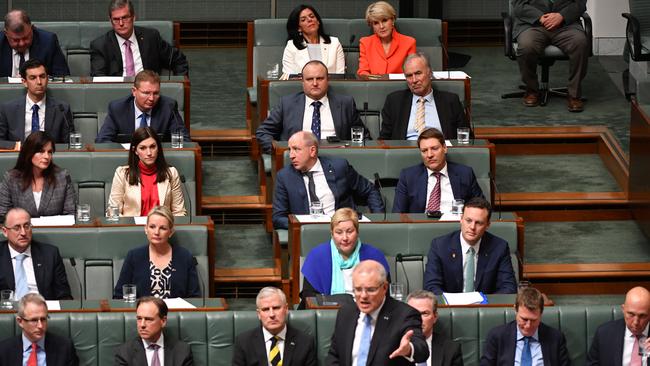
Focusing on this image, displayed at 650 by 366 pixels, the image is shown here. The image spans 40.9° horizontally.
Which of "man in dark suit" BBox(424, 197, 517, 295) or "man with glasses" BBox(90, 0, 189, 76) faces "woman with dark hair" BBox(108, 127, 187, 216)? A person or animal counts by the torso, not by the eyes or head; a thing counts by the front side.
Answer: the man with glasses

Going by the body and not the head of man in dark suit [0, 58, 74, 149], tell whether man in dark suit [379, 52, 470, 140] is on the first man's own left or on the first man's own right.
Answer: on the first man's own left

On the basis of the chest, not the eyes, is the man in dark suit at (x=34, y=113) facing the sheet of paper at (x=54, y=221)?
yes

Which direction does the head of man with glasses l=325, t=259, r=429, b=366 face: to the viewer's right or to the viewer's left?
to the viewer's left

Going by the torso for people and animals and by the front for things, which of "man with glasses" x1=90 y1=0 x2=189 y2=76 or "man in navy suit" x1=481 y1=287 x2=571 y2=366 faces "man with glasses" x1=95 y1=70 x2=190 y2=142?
"man with glasses" x1=90 y1=0 x2=189 y2=76

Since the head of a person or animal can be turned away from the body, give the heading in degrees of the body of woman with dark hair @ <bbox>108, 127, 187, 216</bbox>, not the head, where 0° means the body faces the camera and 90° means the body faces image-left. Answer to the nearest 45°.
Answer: approximately 0°

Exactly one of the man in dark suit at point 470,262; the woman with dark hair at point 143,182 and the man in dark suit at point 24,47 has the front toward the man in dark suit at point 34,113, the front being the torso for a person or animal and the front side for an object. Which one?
the man in dark suit at point 24,47

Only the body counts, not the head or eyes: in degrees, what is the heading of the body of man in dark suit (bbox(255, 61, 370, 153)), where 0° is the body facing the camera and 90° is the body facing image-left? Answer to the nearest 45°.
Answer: approximately 0°

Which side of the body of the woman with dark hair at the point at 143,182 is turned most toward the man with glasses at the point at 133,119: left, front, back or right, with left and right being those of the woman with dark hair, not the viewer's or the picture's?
back
